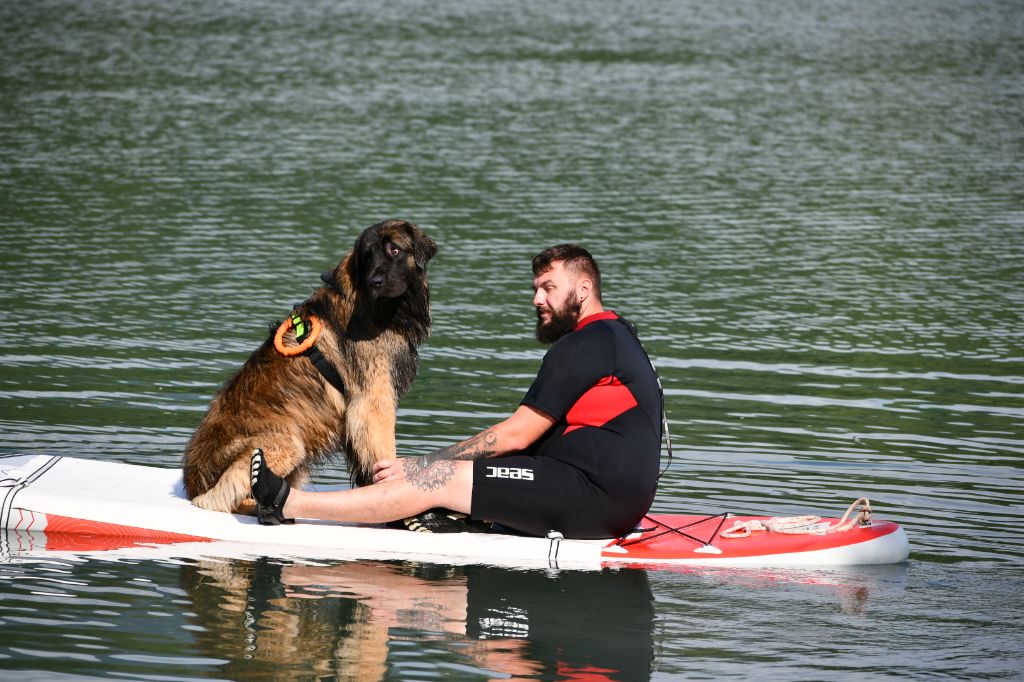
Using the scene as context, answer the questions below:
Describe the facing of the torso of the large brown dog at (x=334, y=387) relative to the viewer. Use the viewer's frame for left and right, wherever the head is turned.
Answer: facing to the right of the viewer

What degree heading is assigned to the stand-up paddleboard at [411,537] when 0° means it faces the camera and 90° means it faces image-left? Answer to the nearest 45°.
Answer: approximately 270°

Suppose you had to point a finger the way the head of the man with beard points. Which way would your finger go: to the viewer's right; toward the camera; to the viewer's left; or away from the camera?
to the viewer's left

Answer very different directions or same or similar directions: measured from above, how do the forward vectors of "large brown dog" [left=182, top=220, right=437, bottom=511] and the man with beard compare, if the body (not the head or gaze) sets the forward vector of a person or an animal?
very different directions

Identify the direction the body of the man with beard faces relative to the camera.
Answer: to the viewer's left
